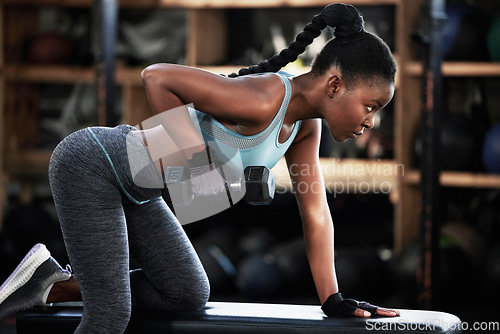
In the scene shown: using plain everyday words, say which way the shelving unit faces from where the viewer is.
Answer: facing the viewer

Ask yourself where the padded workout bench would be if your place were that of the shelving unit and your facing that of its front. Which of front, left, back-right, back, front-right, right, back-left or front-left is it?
front
